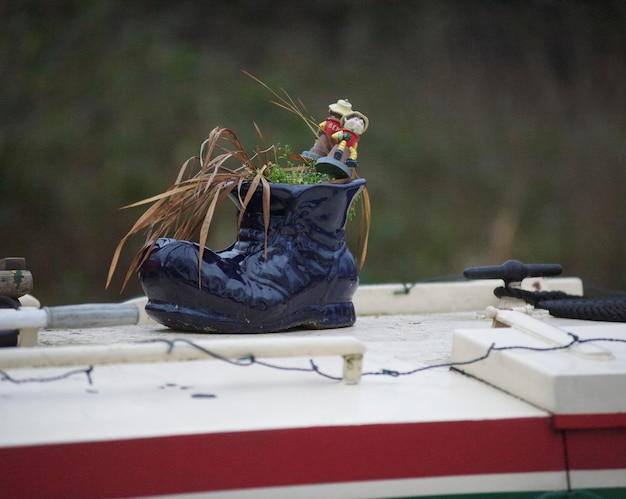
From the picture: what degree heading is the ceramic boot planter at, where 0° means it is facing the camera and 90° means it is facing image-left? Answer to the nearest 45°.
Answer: approximately 90°
